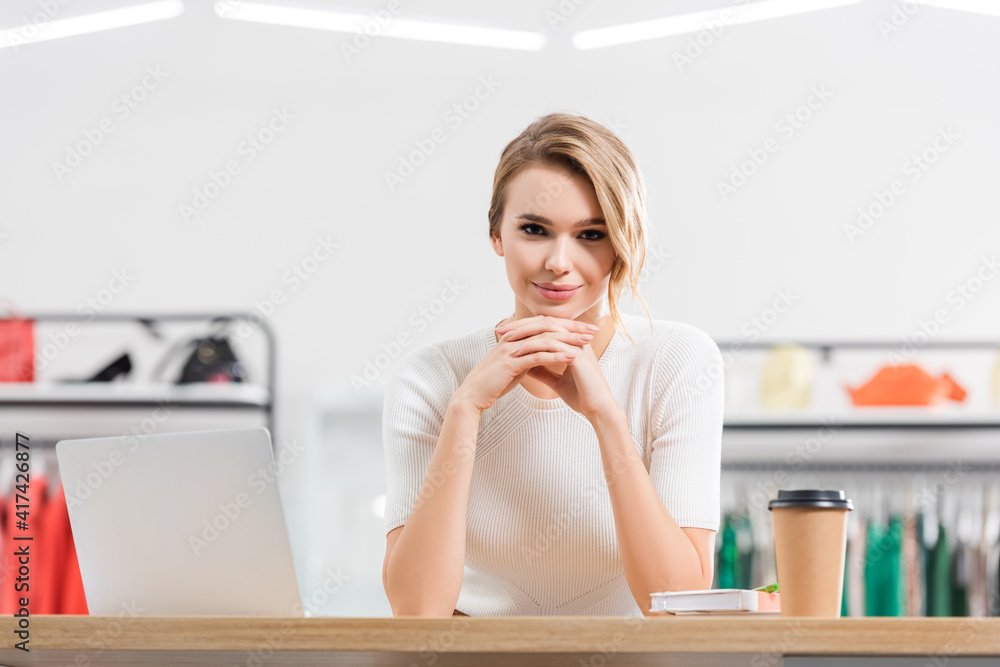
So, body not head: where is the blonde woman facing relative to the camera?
toward the camera

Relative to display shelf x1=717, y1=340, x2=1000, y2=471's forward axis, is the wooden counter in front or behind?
in front

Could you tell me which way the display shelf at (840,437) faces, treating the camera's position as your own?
facing the viewer

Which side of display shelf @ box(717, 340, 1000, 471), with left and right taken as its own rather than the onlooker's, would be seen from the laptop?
front

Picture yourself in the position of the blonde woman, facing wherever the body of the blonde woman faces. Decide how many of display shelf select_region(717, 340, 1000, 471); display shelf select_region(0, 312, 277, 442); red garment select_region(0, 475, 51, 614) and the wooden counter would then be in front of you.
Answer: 1

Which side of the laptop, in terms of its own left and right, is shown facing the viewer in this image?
back

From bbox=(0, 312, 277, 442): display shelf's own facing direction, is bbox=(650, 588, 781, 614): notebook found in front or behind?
in front

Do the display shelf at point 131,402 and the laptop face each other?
yes

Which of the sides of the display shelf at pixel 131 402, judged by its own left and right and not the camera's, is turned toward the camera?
front
